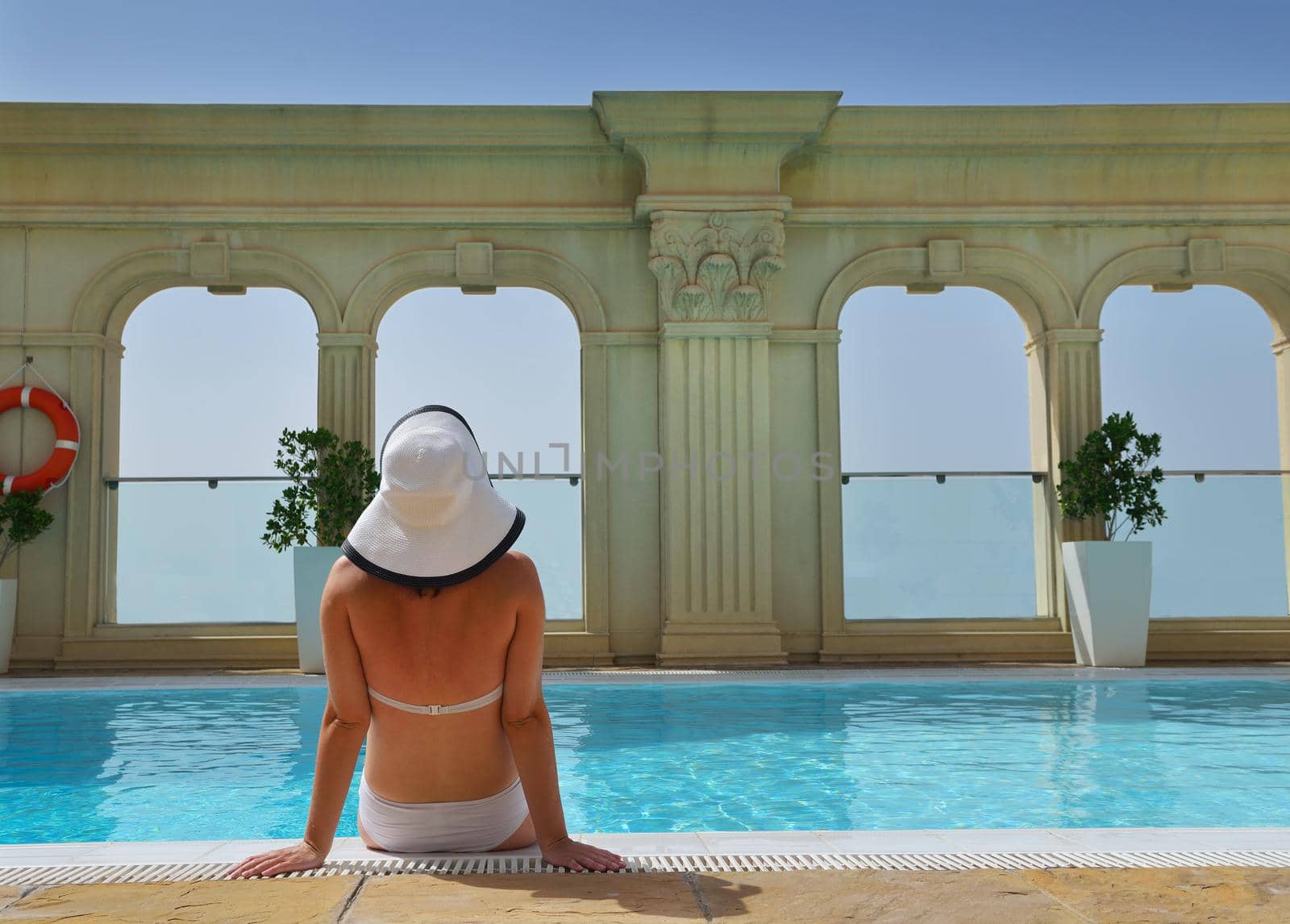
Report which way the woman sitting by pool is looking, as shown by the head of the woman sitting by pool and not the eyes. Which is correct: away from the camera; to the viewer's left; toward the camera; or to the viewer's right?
away from the camera

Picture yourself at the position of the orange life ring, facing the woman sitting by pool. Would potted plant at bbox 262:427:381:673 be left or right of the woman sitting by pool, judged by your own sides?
left

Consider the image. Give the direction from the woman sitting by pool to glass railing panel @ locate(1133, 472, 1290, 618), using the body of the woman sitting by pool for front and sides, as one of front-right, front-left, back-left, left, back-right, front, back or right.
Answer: front-right

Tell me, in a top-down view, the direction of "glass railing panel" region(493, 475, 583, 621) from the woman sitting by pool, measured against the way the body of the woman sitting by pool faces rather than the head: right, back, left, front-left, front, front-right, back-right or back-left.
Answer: front

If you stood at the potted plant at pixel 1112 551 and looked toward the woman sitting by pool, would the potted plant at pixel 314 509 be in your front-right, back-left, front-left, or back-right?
front-right

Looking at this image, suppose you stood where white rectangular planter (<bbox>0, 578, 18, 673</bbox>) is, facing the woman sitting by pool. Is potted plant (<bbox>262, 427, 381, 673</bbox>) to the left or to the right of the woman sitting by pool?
left

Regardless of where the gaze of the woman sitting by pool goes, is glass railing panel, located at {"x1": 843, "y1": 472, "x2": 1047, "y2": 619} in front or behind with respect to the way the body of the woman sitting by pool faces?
in front

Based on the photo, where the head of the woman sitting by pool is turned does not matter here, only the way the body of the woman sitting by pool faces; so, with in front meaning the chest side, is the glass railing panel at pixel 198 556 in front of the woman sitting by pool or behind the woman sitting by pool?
in front

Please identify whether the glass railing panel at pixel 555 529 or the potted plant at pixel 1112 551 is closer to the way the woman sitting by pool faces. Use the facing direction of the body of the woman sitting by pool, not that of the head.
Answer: the glass railing panel

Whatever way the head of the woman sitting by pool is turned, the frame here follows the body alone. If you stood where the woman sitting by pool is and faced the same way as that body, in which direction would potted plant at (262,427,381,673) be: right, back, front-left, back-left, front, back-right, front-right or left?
front

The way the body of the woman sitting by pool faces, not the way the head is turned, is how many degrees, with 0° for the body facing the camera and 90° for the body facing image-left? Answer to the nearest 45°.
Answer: approximately 180°
